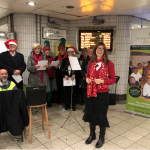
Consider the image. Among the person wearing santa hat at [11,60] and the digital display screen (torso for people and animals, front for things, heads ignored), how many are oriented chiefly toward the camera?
2

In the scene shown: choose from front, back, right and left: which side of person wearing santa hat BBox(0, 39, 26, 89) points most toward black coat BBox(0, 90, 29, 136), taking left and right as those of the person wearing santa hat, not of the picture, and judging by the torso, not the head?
front

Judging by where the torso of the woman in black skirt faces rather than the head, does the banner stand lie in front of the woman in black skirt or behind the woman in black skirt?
behind

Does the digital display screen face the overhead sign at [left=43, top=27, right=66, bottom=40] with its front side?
no

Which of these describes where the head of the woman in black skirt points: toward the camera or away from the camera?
toward the camera

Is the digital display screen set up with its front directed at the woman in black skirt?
yes

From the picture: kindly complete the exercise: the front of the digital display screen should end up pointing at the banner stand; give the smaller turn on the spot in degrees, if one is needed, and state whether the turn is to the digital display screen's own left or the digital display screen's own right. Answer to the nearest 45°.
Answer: approximately 45° to the digital display screen's own left

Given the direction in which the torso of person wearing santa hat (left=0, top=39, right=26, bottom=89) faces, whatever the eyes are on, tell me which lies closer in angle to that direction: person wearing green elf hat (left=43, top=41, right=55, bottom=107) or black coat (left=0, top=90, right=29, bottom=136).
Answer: the black coat

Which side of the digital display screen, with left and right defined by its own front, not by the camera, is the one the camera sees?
front

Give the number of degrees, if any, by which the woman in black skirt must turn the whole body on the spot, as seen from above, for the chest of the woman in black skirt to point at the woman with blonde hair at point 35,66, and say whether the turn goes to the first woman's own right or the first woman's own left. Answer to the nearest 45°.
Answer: approximately 90° to the first woman's own right

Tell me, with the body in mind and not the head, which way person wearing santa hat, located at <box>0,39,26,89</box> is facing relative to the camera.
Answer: toward the camera
